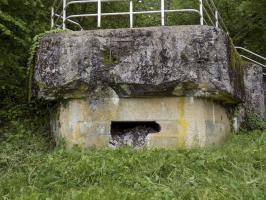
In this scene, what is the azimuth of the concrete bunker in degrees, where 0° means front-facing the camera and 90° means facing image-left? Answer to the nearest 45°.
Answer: approximately 0°
